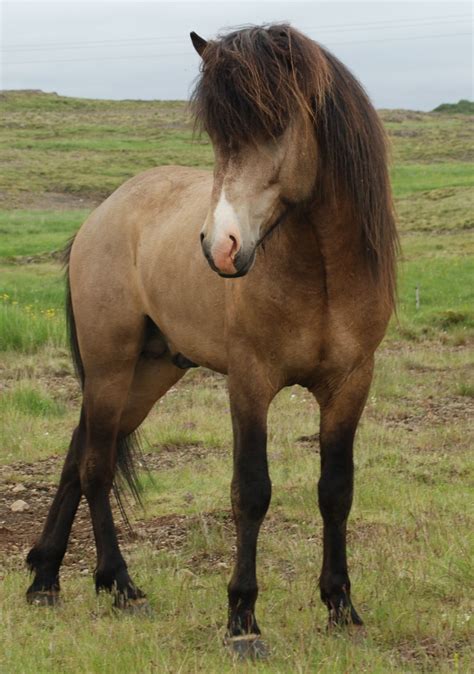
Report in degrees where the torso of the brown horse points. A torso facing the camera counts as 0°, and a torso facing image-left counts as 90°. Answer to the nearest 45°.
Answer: approximately 315°
